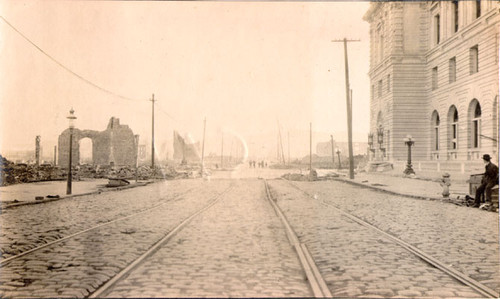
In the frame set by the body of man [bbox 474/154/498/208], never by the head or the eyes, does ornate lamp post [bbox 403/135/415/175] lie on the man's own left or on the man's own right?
on the man's own right

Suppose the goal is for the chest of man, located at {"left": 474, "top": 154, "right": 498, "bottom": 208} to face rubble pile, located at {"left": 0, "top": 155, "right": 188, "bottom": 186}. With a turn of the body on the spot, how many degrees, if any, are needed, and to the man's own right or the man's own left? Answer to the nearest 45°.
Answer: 0° — they already face it

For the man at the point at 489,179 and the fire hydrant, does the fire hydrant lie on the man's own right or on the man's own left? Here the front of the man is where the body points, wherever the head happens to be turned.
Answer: on the man's own right

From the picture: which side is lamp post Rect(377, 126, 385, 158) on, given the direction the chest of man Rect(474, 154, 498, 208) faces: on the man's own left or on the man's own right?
on the man's own right

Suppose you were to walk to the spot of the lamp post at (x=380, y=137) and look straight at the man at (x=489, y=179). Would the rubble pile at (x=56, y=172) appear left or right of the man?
right

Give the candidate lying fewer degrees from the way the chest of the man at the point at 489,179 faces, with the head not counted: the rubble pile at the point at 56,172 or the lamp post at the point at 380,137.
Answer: the rubble pile

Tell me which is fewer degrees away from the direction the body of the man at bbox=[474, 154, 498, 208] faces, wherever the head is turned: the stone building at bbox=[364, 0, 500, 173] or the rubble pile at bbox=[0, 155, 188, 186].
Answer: the rubble pile

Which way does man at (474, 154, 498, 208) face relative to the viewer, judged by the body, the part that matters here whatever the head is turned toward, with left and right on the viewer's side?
facing to the left of the viewer

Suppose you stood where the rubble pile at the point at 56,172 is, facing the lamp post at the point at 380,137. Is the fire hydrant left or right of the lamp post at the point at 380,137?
right
